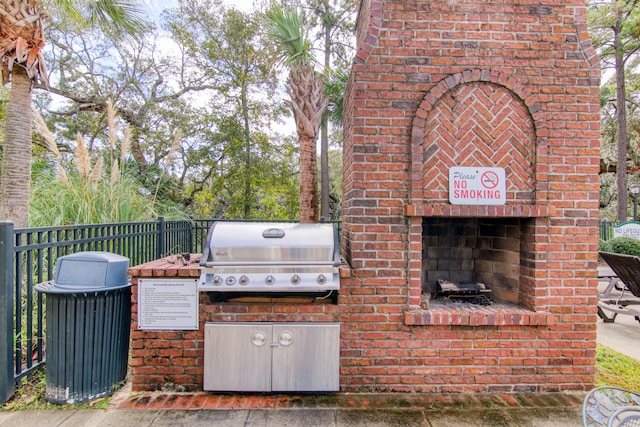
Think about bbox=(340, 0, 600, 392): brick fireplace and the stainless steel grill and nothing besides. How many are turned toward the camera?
2

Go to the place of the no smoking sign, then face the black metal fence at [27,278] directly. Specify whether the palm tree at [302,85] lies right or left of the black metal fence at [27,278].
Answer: right

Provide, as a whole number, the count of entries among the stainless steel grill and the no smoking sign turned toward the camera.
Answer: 2

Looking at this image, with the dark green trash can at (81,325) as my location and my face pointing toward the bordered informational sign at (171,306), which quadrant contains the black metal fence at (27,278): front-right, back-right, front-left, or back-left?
back-left

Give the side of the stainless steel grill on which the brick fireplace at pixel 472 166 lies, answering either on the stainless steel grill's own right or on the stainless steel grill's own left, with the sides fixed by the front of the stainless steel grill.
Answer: on the stainless steel grill's own left

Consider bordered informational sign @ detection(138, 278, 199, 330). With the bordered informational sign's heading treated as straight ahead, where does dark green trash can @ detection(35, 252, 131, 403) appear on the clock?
The dark green trash can is roughly at 3 o'clock from the bordered informational sign.

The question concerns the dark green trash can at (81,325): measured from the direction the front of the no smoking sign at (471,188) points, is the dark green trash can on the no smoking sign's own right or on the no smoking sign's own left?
on the no smoking sign's own right

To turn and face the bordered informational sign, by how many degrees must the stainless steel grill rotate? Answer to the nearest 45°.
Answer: approximately 90° to its right

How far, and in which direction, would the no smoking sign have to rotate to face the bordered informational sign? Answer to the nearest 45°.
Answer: approximately 45° to its right

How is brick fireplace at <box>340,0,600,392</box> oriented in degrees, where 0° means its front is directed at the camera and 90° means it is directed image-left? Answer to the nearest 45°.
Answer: approximately 0°
